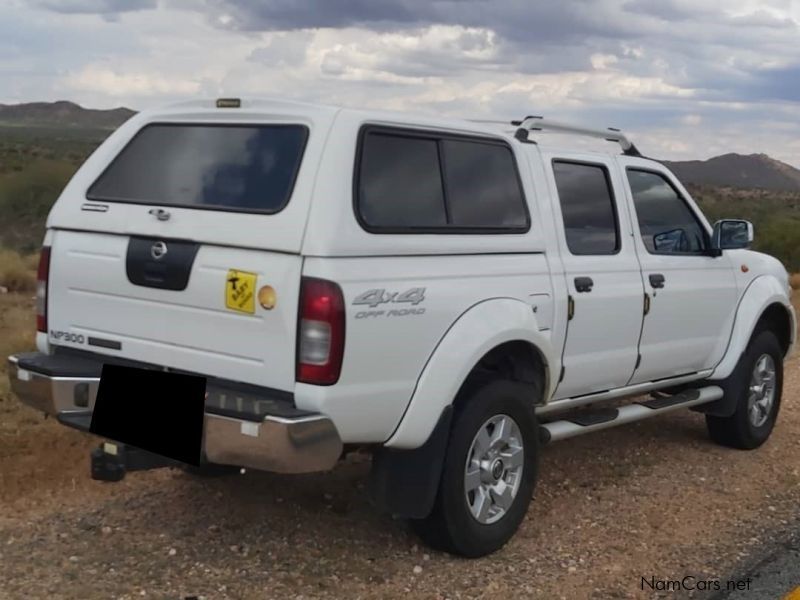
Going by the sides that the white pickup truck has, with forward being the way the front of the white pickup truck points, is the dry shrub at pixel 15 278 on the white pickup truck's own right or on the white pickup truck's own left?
on the white pickup truck's own left

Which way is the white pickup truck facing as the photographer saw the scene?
facing away from the viewer and to the right of the viewer

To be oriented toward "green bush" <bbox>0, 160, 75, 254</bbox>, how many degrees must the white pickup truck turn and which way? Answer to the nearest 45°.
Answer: approximately 90° to its left
